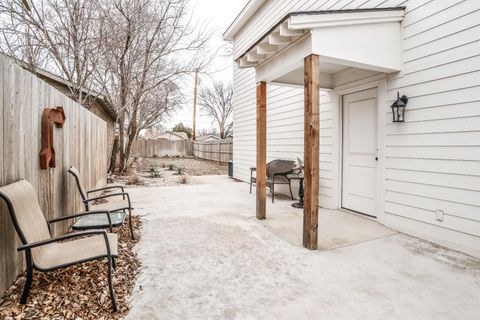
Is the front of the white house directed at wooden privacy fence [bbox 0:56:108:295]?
yes

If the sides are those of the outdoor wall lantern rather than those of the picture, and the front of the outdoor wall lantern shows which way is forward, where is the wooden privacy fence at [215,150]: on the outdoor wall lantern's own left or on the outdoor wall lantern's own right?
on the outdoor wall lantern's own right

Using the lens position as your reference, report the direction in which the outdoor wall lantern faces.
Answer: facing the viewer and to the left of the viewer

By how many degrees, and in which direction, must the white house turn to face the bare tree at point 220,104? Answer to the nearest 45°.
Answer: approximately 90° to its right

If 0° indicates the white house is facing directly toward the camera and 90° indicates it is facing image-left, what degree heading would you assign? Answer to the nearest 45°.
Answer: approximately 45°

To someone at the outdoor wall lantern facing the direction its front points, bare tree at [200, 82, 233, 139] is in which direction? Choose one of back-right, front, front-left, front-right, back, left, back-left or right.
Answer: right

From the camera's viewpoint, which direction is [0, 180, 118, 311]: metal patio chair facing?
to the viewer's right

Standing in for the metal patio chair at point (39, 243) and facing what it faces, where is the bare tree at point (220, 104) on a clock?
The bare tree is roughly at 10 o'clock from the metal patio chair.

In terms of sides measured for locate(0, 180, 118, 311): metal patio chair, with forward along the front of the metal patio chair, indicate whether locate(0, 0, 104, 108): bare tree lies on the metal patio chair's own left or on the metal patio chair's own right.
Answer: on the metal patio chair's own left

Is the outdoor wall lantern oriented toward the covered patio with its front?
no

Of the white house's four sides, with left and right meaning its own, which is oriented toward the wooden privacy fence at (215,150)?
right

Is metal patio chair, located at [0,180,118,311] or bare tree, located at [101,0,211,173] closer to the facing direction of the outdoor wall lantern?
the metal patio chair

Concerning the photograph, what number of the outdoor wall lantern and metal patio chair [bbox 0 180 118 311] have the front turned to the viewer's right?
1

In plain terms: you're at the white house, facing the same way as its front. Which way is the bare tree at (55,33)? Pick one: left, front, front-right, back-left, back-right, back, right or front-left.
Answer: front-right

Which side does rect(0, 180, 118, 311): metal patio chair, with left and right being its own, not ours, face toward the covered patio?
front
